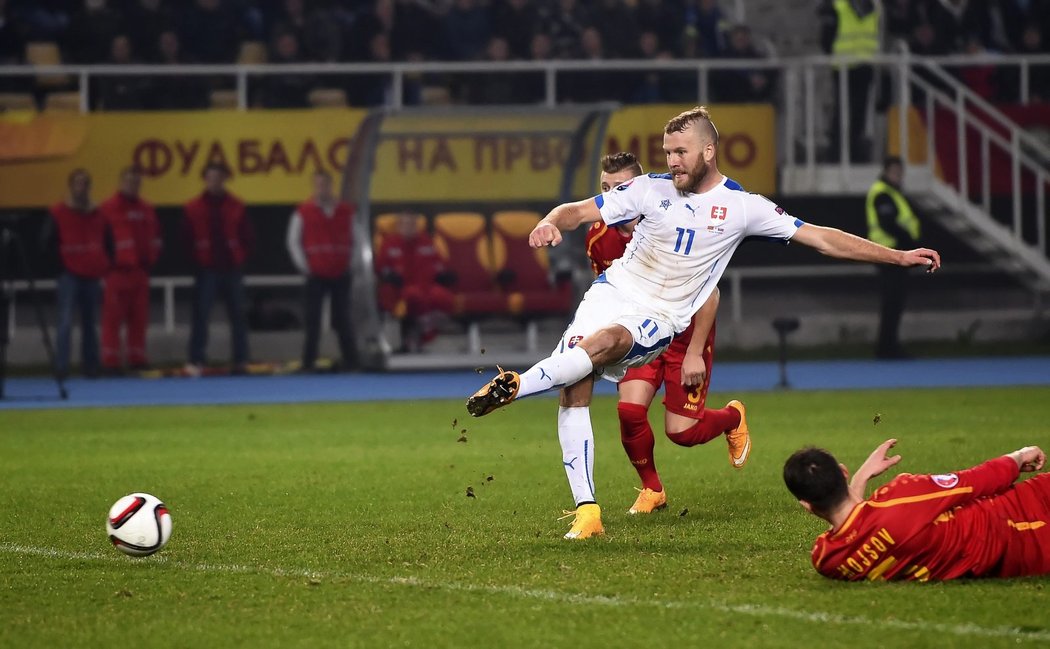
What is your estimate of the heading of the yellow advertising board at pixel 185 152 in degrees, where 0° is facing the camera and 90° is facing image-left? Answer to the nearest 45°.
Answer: approximately 0°

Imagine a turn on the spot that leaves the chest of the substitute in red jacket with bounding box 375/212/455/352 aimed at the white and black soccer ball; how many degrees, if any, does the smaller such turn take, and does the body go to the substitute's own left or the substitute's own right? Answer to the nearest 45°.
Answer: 0° — they already face it

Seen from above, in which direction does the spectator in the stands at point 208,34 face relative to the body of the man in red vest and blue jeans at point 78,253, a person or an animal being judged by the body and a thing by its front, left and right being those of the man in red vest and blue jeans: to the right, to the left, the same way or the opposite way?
the same way

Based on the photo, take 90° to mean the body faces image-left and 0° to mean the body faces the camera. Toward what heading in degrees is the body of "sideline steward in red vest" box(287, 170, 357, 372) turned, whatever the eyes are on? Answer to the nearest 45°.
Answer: approximately 0°

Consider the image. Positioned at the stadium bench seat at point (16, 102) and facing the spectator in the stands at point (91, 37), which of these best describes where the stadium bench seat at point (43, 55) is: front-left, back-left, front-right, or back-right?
front-left

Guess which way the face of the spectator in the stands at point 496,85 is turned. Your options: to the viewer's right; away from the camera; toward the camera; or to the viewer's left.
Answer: toward the camera

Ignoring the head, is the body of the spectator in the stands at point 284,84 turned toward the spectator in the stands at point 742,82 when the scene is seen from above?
no

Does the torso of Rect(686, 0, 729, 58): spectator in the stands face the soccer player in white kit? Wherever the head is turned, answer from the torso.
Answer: yes

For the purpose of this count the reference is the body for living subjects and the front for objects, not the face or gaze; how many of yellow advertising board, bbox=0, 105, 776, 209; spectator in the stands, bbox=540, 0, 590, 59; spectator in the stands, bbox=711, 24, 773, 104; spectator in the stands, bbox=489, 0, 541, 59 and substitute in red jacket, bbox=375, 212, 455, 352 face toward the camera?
5

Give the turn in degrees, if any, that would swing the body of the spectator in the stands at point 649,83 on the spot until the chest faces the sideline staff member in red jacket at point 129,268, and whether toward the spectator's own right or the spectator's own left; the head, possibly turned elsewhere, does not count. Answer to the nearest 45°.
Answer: approximately 45° to the spectator's own right

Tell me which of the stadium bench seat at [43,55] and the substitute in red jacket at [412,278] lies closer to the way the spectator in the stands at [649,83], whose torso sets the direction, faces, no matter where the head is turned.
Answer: the substitute in red jacket

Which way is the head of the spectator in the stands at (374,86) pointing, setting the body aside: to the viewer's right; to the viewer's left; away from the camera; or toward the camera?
toward the camera

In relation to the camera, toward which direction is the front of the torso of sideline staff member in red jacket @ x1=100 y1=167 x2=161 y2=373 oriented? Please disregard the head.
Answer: toward the camera

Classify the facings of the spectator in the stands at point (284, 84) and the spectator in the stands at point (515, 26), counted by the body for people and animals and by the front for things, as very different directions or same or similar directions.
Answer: same or similar directions

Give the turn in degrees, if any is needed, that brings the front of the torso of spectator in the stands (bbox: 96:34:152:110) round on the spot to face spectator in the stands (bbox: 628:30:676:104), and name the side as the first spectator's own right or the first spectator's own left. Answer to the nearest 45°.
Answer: approximately 90° to the first spectator's own left

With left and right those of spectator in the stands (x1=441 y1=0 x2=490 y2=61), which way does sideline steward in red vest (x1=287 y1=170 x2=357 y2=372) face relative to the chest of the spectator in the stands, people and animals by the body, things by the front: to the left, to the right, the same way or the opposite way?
the same way
